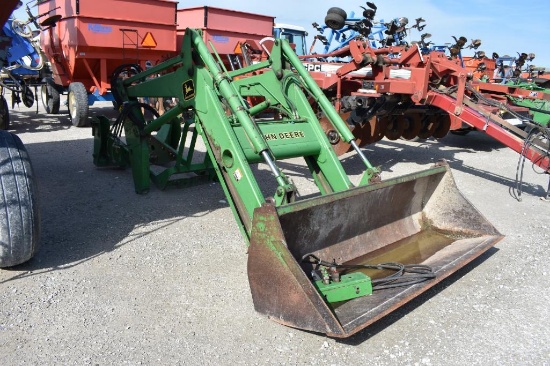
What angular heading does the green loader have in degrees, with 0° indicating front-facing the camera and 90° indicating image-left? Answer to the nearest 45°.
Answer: approximately 315°

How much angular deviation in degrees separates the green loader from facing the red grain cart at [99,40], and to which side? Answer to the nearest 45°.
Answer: approximately 180°

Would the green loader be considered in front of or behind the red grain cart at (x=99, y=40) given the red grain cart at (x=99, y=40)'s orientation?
behind

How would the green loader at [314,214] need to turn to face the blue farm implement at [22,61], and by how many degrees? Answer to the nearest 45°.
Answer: approximately 180°

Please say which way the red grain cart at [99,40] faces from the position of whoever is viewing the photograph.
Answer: facing away from the viewer and to the left of the viewer

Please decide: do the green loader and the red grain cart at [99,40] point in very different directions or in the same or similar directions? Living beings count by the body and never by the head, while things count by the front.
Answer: very different directions
